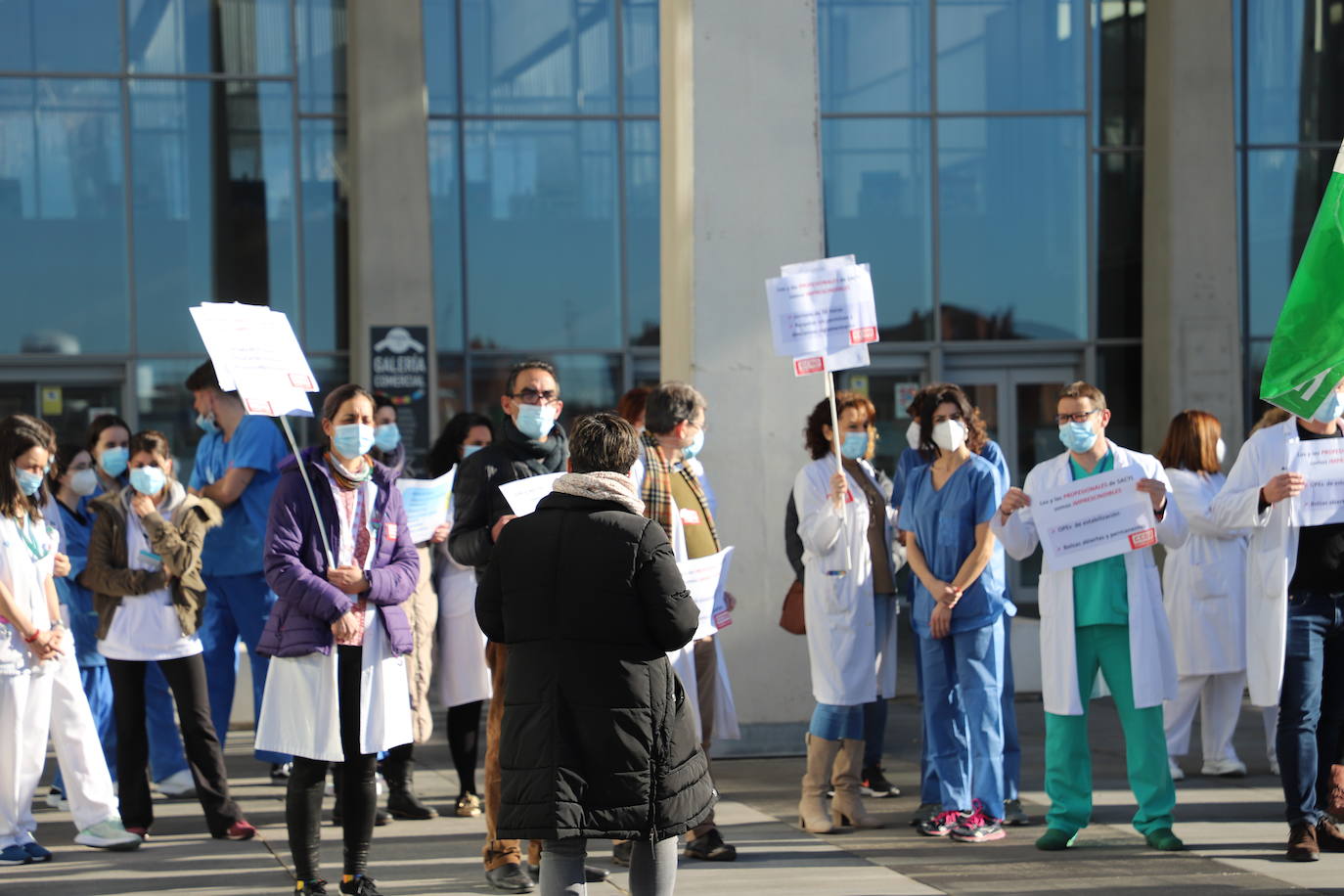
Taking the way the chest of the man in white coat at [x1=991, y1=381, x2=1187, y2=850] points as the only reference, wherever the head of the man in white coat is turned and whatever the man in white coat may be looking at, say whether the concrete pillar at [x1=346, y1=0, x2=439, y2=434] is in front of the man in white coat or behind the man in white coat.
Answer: behind

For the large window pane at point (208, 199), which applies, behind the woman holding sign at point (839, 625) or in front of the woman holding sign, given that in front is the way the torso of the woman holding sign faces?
behind

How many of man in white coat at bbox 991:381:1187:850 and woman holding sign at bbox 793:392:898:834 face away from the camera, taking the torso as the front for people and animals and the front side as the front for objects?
0

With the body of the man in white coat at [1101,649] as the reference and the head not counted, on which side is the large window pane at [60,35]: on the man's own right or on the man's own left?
on the man's own right

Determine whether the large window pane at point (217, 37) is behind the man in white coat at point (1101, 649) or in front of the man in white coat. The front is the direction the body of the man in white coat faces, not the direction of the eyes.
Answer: behind

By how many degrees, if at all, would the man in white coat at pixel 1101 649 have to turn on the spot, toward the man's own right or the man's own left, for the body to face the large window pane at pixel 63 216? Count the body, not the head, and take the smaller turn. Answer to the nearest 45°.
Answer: approximately 135° to the man's own right

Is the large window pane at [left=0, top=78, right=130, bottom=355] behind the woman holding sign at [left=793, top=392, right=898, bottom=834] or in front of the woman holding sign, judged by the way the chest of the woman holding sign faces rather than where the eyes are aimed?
behind

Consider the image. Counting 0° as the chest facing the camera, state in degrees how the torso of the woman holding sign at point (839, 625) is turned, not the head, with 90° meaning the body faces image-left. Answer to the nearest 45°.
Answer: approximately 315°

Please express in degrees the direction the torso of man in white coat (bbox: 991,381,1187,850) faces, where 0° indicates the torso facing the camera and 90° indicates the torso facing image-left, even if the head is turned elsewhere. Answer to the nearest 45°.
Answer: approximately 0°

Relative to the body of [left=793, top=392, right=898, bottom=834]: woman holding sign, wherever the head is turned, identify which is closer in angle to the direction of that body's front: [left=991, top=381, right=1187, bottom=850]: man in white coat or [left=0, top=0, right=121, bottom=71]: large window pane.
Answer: the man in white coat

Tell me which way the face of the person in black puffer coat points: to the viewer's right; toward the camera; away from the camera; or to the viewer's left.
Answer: away from the camera

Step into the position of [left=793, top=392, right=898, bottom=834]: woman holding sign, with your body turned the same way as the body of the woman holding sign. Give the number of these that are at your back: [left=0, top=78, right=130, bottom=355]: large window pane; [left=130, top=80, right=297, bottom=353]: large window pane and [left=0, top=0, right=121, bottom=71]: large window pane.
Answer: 3

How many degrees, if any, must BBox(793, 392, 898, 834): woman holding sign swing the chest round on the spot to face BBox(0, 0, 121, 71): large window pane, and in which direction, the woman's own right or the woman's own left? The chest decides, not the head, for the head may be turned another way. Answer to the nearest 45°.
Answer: approximately 180°
